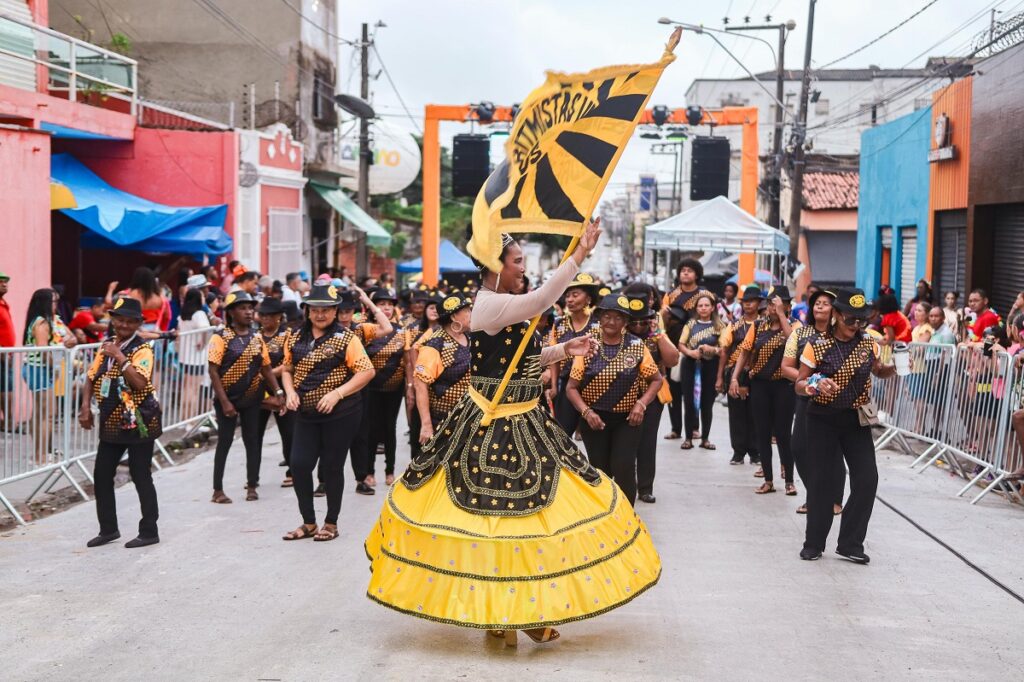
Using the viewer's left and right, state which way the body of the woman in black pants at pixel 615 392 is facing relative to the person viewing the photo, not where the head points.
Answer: facing the viewer

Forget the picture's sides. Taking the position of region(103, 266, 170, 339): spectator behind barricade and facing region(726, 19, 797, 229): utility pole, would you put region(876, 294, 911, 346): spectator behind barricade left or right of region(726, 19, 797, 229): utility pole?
right

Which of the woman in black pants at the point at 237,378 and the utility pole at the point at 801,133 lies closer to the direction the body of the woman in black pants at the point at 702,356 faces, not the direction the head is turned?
the woman in black pants

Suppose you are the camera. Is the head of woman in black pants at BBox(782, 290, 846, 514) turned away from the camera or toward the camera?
toward the camera

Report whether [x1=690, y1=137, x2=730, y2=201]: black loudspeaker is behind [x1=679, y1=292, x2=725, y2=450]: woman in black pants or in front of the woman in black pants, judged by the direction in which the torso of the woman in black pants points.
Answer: behind

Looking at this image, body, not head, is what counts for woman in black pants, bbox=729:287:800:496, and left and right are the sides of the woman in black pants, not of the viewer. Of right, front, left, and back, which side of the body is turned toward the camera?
front

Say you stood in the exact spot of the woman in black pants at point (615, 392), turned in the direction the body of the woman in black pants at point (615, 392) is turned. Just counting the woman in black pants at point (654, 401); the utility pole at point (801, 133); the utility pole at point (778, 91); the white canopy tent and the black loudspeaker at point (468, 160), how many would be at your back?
5

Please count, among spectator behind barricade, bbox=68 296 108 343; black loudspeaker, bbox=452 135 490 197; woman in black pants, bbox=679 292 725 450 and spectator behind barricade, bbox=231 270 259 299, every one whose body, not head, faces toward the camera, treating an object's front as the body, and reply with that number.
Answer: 2

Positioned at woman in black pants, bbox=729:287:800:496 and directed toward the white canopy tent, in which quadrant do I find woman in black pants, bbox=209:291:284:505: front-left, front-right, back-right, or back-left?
back-left

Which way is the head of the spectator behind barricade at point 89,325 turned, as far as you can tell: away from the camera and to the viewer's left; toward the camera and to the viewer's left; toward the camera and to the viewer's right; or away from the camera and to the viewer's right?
toward the camera and to the viewer's right

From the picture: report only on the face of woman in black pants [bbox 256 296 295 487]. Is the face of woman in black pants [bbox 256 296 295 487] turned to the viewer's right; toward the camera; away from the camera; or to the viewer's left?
toward the camera

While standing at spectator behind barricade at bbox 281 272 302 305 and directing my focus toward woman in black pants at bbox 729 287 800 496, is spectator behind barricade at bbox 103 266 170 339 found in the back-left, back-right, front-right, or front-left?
front-right

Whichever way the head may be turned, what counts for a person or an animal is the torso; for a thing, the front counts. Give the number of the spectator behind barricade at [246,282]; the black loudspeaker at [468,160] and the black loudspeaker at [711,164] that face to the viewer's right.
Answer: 1

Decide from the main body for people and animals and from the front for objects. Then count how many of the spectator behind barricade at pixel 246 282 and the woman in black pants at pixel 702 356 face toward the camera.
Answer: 1

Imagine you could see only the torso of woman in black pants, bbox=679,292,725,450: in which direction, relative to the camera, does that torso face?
toward the camera

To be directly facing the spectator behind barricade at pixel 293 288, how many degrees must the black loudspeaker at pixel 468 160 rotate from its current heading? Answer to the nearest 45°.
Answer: approximately 45° to its right
